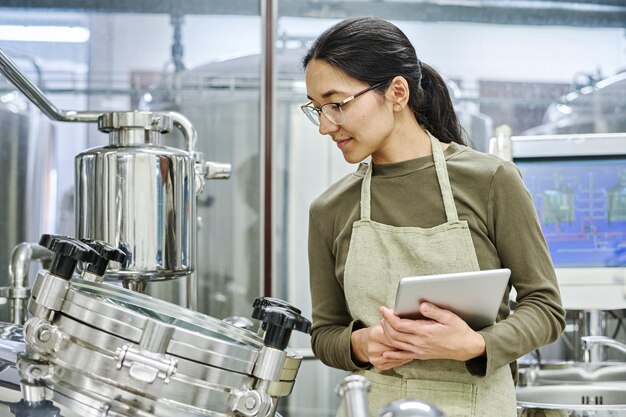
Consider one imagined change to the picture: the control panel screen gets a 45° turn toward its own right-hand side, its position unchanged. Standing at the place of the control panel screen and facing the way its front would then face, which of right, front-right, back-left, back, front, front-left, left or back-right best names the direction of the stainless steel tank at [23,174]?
front-right

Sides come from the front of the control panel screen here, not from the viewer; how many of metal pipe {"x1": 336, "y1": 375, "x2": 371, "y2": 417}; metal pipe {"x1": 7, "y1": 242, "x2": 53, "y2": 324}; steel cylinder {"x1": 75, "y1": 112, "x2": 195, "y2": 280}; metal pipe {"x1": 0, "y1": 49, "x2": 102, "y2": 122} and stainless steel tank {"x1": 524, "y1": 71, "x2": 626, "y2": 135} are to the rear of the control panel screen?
1

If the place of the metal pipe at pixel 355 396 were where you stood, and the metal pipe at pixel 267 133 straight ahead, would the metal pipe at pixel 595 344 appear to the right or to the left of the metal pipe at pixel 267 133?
right

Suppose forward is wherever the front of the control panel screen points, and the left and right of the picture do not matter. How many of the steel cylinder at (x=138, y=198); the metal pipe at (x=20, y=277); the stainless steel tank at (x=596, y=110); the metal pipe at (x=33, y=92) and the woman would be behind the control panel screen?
1

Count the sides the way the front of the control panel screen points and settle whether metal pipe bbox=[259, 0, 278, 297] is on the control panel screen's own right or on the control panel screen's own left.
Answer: on the control panel screen's own right

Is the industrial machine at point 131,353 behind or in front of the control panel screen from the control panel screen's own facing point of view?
in front

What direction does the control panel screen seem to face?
toward the camera

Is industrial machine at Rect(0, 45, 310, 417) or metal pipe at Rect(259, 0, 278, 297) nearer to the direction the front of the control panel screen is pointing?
the industrial machine

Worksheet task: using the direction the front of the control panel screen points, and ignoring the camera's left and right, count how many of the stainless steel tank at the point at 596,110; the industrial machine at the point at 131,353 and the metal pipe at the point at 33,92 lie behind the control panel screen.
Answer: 1

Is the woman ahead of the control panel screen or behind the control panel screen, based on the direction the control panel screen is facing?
ahead

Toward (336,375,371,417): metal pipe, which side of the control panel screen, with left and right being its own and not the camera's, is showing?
front

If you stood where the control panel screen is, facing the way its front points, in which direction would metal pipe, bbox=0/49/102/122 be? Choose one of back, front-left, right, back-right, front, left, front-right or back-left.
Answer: front-right

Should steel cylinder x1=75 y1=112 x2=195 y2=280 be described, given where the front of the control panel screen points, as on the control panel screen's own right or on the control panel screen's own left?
on the control panel screen's own right
